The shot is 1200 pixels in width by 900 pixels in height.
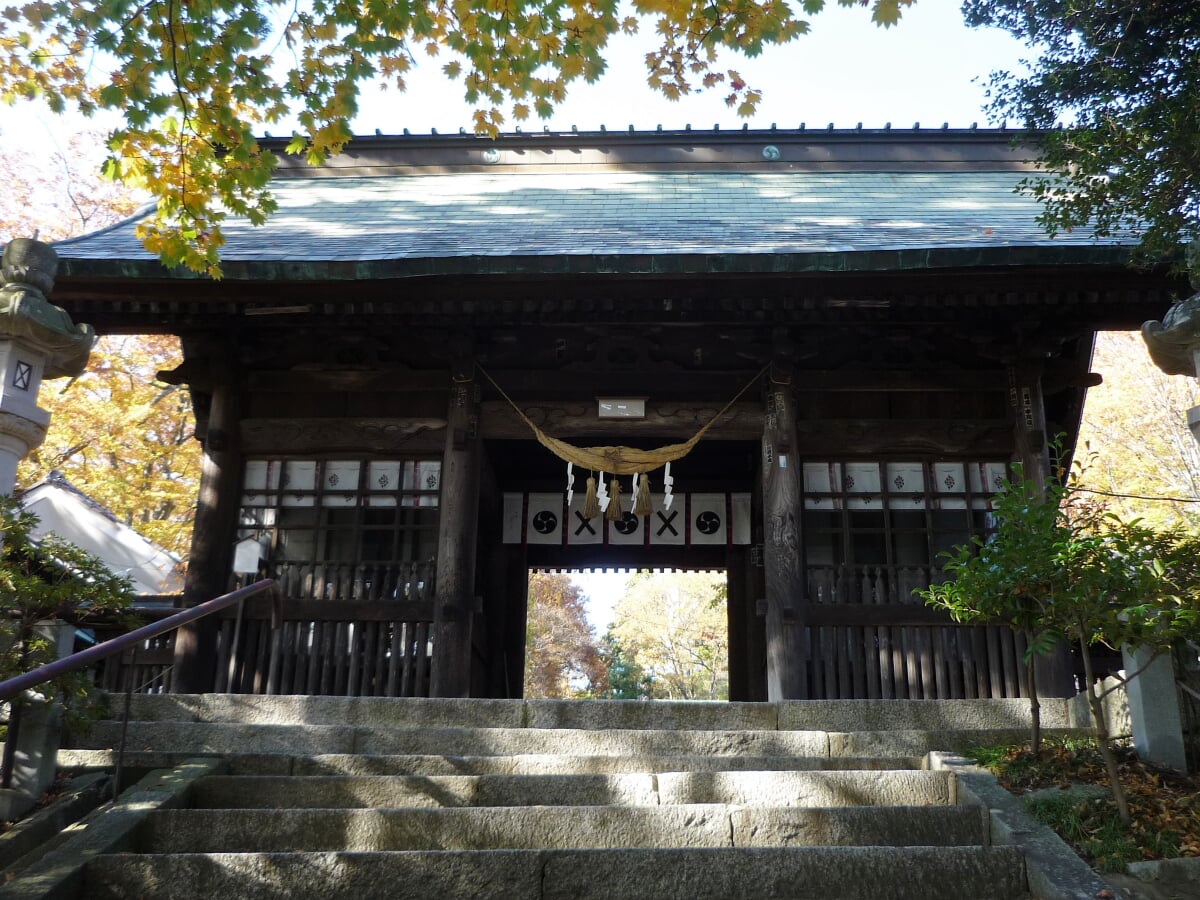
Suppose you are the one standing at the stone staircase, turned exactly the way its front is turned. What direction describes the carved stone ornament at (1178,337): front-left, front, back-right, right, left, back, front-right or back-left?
left

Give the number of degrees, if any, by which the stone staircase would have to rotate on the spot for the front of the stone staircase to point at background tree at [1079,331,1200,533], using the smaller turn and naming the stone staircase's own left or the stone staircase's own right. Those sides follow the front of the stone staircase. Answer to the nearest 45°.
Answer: approximately 135° to the stone staircase's own left

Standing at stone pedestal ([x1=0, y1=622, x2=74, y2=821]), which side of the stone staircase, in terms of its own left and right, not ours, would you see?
right

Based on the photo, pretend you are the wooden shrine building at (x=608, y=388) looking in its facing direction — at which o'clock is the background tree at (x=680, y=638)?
The background tree is roughly at 6 o'clock from the wooden shrine building.

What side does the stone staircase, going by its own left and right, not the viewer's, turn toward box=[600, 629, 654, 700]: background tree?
back

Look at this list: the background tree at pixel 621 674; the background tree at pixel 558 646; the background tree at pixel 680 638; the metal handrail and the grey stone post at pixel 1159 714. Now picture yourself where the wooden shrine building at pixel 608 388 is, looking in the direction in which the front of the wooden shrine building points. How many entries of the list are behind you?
3

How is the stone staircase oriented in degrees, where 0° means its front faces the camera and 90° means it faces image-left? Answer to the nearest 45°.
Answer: approximately 0°

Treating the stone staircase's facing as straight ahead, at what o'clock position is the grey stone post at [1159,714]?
The grey stone post is roughly at 9 o'clock from the stone staircase.

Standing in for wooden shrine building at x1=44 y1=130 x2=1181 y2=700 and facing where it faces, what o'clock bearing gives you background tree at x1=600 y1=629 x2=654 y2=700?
The background tree is roughly at 6 o'clock from the wooden shrine building.

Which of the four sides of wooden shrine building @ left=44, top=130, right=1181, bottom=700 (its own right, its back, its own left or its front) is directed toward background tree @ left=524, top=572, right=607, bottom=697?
back

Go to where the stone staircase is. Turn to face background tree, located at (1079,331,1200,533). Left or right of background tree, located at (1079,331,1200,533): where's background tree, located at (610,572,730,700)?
left

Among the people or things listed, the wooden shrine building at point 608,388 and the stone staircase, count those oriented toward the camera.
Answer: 2
